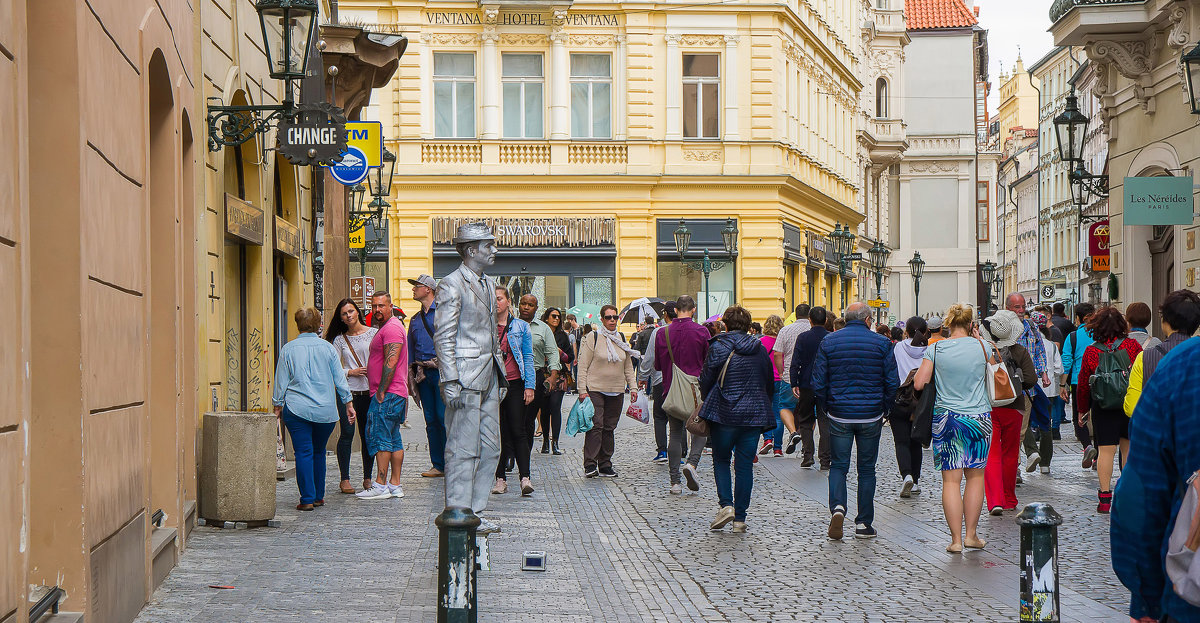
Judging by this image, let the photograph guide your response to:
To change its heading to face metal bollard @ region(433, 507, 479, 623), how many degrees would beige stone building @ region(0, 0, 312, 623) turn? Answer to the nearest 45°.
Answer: approximately 45° to its right

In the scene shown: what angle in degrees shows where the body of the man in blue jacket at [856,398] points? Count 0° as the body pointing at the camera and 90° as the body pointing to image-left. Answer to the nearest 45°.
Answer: approximately 180°

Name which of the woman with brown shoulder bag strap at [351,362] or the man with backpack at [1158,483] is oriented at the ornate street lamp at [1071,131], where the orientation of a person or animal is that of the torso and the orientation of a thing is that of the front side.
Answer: the man with backpack

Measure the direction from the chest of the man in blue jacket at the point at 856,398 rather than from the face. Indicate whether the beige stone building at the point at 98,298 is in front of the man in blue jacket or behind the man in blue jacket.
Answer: behind

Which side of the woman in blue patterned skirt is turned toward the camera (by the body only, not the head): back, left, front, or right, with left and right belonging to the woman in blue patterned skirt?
back

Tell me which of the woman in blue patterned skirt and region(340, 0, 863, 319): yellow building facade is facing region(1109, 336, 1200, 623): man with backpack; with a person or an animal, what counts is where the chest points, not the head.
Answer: the yellow building facade
